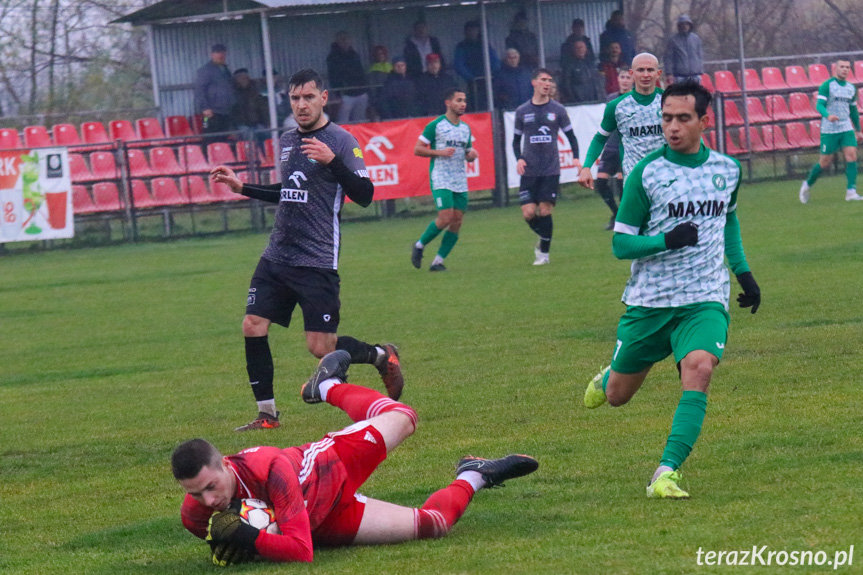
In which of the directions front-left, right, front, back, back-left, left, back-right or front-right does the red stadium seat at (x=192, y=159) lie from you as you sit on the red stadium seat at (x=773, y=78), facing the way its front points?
right

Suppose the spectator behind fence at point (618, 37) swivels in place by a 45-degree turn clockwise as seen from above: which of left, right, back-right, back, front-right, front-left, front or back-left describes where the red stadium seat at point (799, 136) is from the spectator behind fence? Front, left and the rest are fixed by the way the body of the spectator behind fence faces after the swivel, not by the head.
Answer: back-left

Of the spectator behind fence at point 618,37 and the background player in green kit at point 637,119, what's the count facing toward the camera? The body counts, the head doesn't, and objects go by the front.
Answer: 2

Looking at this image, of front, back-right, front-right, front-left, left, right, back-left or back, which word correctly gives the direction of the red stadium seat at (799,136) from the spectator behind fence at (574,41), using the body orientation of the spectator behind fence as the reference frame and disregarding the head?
left

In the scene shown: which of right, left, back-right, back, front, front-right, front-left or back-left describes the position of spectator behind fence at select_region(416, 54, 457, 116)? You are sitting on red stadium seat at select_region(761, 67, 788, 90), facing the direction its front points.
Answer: right

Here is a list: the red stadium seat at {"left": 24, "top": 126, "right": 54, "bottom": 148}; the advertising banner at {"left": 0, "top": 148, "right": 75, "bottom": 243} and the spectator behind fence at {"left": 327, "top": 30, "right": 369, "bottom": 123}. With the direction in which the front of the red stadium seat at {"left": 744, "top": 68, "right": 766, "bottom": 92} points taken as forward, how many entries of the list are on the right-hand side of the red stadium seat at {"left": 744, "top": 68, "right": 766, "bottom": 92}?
3

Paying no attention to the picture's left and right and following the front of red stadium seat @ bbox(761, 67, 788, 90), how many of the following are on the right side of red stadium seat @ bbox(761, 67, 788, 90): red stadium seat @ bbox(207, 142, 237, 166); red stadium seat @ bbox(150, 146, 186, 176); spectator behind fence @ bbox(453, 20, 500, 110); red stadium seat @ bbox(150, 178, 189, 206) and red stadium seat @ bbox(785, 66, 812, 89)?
4

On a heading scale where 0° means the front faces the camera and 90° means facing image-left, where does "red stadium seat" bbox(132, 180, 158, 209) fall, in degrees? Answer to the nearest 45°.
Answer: approximately 315°
